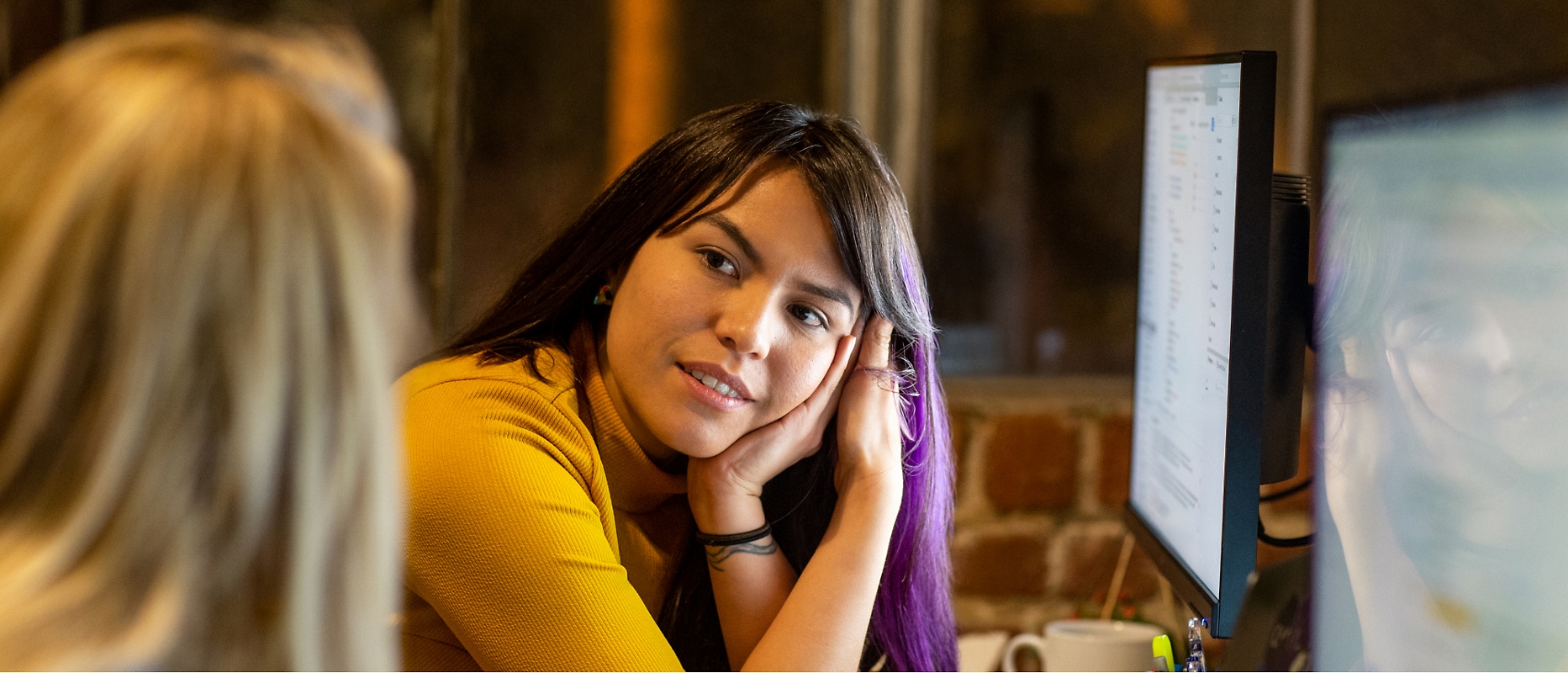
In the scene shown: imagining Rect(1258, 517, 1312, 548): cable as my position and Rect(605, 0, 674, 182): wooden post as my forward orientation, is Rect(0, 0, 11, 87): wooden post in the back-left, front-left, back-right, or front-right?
front-left

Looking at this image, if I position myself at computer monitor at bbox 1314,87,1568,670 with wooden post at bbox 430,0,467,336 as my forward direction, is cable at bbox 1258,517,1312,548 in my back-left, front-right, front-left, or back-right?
front-right

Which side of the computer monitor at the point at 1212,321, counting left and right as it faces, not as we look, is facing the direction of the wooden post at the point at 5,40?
front

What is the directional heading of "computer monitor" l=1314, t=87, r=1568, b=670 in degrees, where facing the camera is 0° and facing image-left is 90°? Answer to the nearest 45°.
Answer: approximately 45°

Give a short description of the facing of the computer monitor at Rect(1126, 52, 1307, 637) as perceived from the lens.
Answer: facing to the left of the viewer

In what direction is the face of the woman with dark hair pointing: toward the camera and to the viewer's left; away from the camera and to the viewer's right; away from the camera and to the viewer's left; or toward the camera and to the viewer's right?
toward the camera and to the viewer's left
